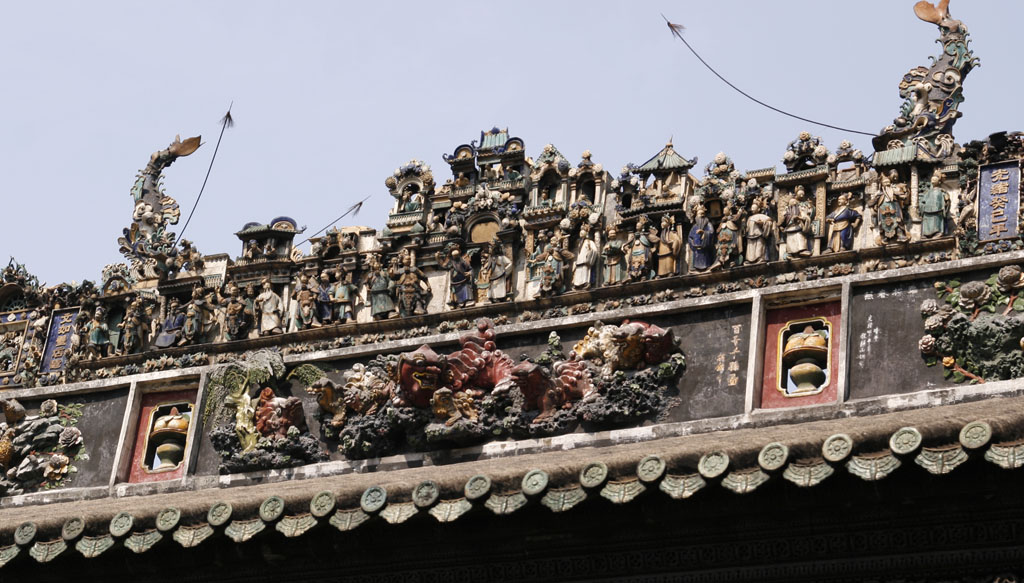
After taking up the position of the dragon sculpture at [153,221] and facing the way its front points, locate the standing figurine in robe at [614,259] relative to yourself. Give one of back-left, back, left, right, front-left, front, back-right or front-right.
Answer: front-right

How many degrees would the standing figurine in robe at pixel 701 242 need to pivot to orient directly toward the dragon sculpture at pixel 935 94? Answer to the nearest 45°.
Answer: approximately 90° to its left

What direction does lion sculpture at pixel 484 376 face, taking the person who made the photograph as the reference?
facing the viewer and to the left of the viewer

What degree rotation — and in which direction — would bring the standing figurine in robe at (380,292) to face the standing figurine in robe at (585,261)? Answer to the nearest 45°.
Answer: approximately 45° to its left

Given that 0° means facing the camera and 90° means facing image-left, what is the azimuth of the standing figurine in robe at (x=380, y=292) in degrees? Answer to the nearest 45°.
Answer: approximately 0°

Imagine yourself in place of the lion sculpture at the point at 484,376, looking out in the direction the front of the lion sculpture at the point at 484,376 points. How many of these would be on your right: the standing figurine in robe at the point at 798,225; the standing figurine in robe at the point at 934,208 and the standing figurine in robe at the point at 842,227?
0

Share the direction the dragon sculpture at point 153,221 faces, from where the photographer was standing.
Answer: facing to the right of the viewer

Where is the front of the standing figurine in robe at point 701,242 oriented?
toward the camera

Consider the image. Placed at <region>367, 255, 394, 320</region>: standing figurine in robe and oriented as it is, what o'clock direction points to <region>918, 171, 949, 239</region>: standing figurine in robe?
<region>918, 171, 949, 239</region>: standing figurine in robe is roughly at 10 o'clock from <region>367, 255, 394, 320</region>: standing figurine in robe.

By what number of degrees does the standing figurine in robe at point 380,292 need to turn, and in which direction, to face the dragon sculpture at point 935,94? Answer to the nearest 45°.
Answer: approximately 45° to its left

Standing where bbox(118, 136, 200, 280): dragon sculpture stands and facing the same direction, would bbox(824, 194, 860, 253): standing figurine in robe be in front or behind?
in front

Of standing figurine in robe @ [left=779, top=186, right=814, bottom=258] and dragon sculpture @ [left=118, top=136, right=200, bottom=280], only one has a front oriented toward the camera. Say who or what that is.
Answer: the standing figurine in robe

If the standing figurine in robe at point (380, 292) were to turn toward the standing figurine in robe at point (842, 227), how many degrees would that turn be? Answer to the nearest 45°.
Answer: approximately 45° to its left

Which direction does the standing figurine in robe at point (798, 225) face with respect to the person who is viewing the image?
facing the viewer
